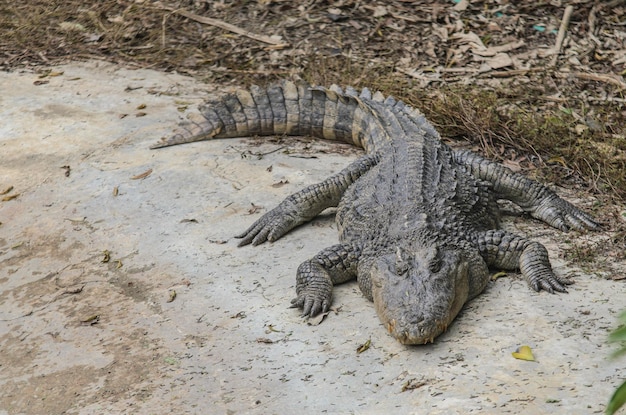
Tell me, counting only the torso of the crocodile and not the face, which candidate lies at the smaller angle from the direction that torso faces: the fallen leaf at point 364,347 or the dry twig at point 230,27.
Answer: the fallen leaf

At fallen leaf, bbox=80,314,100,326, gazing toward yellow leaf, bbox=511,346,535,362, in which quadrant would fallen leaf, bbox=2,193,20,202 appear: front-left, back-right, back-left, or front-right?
back-left

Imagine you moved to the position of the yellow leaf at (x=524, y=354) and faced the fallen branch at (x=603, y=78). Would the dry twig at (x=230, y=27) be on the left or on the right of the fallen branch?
left

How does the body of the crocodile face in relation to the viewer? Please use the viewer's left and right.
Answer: facing the viewer

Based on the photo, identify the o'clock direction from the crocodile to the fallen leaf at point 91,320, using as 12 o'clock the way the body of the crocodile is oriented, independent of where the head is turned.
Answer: The fallen leaf is roughly at 2 o'clock from the crocodile.

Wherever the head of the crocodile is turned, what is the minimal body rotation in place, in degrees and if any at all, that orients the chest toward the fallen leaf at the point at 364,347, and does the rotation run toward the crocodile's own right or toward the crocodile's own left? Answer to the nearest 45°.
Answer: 0° — it already faces it

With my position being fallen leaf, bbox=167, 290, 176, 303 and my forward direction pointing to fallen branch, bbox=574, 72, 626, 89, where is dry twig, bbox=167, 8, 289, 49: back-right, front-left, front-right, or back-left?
front-left

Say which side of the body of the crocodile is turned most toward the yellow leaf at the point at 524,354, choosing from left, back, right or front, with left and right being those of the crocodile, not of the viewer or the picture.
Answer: front

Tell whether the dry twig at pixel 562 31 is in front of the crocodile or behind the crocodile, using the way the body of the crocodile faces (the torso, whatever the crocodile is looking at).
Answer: behind

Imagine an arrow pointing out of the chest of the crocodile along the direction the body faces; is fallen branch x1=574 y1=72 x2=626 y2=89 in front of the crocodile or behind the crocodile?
behind

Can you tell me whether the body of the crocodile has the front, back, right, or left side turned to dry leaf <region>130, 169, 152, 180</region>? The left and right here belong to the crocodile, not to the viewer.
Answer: right

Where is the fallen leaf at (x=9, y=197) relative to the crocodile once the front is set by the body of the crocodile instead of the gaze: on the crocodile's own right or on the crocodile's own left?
on the crocodile's own right

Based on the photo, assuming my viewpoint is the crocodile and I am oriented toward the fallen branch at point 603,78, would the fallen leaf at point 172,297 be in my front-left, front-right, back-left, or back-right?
back-left

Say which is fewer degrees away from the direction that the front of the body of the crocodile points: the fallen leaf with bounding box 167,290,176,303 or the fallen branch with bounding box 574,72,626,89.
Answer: the fallen leaf
